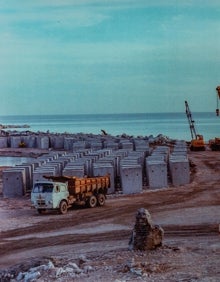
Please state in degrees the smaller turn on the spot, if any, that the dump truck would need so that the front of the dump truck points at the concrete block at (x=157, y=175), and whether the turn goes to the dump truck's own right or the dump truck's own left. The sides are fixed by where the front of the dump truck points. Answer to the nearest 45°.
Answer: approximately 180°

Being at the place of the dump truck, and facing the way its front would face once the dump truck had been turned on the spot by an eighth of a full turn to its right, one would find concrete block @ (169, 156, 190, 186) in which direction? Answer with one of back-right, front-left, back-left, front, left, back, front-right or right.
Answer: back-right

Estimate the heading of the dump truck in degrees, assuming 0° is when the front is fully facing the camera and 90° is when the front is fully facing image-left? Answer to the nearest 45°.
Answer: approximately 45°

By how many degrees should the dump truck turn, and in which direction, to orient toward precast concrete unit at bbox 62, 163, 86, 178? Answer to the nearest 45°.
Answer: approximately 135° to its right

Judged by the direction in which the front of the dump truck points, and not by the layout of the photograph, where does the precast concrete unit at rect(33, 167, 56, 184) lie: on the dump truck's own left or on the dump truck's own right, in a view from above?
on the dump truck's own right

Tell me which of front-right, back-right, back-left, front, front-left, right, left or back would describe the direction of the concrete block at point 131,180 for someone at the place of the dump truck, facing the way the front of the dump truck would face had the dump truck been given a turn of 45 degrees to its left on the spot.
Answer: back-left
